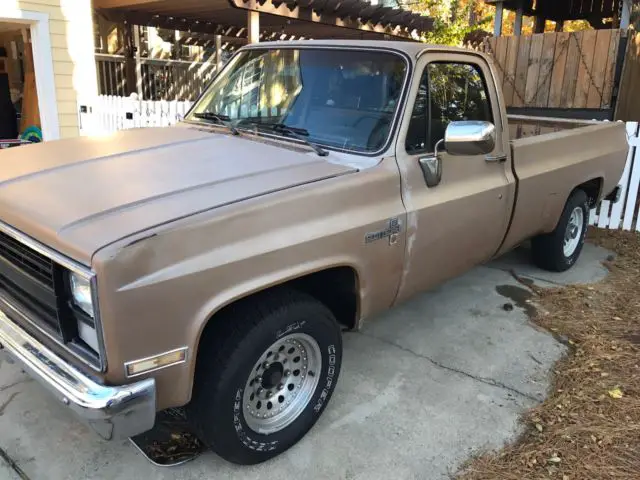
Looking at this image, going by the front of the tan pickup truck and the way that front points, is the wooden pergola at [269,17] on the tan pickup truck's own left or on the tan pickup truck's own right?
on the tan pickup truck's own right

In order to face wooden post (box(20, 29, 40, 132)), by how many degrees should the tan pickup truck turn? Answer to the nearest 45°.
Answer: approximately 90° to its right

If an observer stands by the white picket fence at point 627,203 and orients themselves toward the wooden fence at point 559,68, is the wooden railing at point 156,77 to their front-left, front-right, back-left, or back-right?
front-left

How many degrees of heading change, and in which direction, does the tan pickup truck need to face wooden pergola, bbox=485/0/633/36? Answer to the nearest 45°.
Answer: approximately 180°

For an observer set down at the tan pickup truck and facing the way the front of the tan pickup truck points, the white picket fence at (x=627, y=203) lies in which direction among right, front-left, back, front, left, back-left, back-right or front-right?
back

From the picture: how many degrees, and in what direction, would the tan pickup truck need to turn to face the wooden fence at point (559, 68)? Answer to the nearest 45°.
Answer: approximately 180°

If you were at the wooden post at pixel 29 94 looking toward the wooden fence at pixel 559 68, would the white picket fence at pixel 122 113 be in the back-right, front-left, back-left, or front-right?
front-right

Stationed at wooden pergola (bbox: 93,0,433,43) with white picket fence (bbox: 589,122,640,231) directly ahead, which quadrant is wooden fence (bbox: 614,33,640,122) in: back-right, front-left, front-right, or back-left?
front-left

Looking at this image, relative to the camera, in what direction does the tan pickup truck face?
facing the viewer and to the left of the viewer

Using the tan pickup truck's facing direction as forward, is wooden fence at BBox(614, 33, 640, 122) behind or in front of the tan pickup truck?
behind

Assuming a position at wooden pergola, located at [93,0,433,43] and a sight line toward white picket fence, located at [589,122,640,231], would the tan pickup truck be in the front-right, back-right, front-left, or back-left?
front-right

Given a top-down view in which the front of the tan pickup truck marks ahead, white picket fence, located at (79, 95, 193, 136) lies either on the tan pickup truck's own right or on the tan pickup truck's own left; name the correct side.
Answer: on the tan pickup truck's own right
